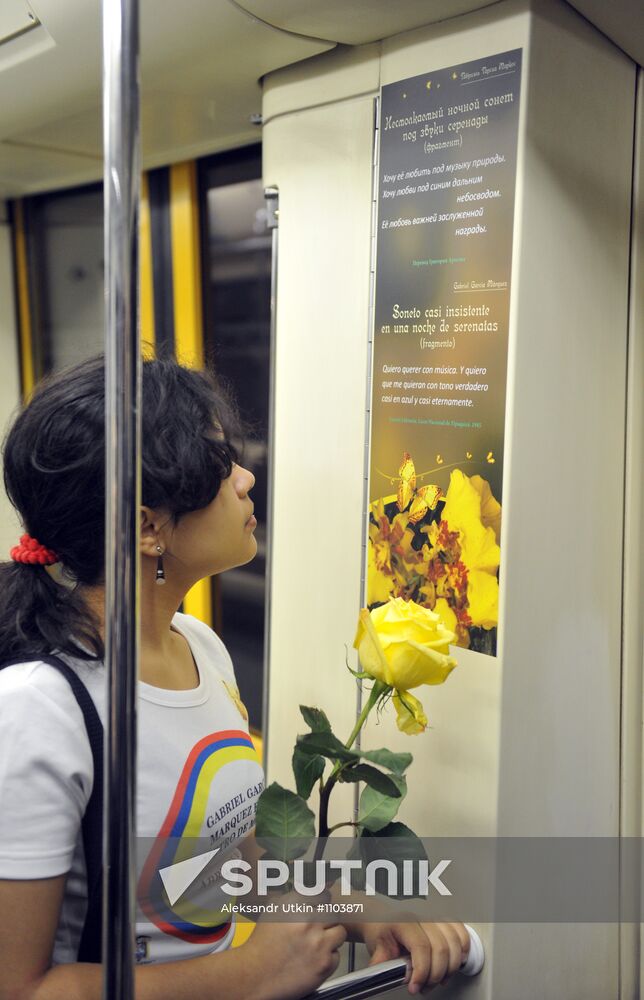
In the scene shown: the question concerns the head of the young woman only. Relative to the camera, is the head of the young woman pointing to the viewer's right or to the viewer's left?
to the viewer's right

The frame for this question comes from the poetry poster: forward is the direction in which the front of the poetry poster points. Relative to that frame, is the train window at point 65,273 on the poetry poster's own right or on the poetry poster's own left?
on the poetry poster's own right

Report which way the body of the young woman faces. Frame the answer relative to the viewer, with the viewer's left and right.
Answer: facing to the right of the viewer

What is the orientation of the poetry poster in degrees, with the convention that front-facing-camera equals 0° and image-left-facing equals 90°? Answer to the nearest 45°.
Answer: approximately 45°

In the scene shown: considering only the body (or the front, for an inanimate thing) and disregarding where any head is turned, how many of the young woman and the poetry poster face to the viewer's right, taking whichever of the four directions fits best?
1

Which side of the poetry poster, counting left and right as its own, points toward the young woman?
front

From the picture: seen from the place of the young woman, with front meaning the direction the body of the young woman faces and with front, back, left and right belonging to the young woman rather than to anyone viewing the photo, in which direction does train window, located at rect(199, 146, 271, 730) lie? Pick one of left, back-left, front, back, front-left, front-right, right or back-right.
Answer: left
